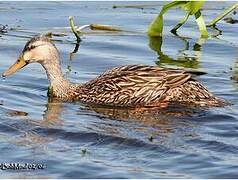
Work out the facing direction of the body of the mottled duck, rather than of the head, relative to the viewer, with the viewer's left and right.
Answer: facing to the left of the viewer
